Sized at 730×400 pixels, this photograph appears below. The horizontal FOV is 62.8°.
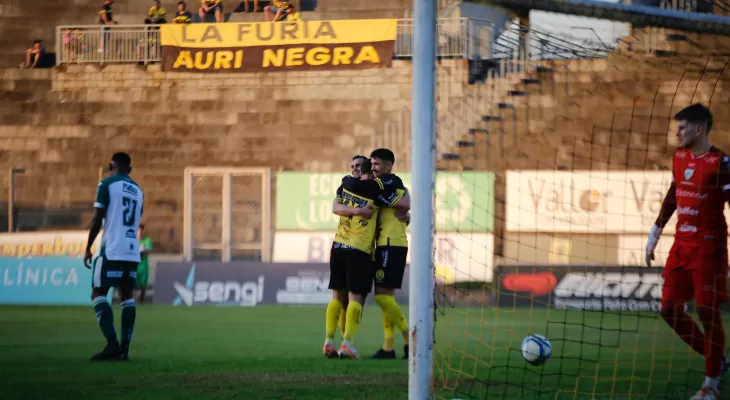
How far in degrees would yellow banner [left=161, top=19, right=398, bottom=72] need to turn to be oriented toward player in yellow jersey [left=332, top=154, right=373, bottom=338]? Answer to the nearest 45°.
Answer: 0° — it already faces them

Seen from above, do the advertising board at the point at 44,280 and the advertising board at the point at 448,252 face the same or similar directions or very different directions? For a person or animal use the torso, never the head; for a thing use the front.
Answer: same or similar directions

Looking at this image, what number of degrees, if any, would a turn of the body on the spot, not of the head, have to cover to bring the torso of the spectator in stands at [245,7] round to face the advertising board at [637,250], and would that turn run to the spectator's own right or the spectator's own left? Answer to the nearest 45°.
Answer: approximately 45° to the spectator's own left

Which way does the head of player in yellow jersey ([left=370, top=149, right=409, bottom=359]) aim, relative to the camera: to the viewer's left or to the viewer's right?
to the viewer's left

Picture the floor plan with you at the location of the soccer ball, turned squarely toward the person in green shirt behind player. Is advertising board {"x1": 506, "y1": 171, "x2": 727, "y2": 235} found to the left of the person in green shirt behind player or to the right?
right

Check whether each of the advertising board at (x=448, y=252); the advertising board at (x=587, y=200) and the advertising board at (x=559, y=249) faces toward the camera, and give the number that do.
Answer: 3

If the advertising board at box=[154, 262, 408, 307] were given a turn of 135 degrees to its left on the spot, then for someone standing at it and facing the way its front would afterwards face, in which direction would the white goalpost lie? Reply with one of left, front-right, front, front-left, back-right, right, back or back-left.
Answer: back-right

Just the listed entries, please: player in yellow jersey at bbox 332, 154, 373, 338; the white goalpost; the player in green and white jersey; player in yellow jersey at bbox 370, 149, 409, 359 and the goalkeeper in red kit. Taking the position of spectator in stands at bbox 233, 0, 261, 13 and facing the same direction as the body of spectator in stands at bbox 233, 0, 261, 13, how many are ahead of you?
5

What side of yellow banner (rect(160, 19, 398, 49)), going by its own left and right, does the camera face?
front

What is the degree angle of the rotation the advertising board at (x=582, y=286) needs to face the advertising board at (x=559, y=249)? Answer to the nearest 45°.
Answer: approximately 180°

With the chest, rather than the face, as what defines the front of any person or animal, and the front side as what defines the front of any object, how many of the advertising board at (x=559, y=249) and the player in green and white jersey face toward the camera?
1

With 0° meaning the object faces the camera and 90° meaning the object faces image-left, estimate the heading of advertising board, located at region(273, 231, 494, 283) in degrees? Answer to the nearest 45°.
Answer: approximately 0°

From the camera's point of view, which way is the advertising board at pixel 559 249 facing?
toward the camera

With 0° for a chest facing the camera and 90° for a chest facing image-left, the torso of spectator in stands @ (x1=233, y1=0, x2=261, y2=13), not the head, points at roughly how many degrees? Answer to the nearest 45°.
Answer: approximately 0°

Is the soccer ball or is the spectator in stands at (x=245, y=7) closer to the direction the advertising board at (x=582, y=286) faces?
the soccer ball

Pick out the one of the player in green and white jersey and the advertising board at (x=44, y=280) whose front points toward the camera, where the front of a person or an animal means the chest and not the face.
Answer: the advertising board
